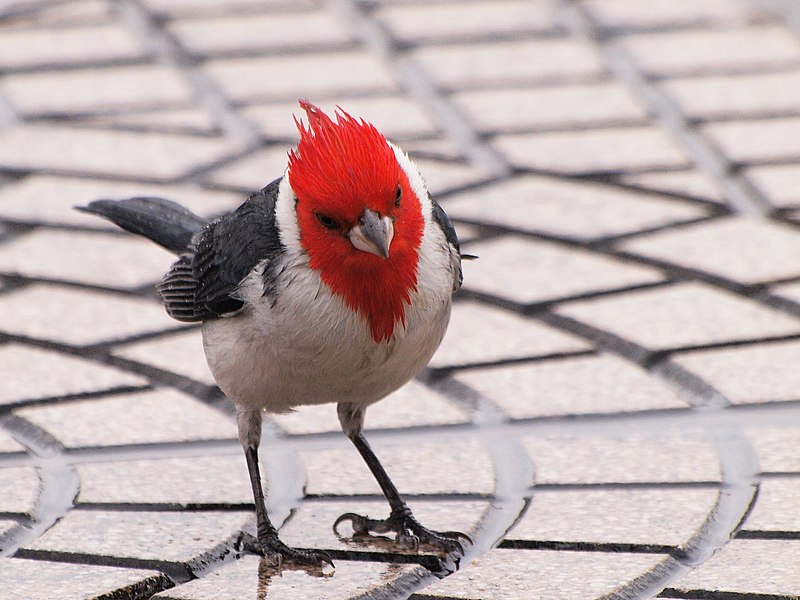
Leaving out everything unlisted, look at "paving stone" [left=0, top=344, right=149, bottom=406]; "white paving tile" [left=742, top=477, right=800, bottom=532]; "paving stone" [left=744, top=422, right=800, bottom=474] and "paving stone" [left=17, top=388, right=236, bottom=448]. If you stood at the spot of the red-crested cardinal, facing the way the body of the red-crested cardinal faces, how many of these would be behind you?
2

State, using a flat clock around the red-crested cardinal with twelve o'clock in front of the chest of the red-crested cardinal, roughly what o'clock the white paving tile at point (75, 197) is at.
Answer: The white paving tile is roughly at 7 o'clock from the red-crested cardinal.

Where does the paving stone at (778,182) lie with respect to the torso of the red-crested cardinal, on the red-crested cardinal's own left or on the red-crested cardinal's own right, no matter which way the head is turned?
on the red-crested cardinal's own left

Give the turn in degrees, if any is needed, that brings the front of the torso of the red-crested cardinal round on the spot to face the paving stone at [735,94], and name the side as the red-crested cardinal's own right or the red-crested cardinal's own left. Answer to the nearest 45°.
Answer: approximately 90° to the red-crested cardinal's own left

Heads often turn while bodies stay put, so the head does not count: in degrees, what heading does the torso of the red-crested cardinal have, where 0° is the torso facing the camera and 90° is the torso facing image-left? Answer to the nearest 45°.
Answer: approximately 315°

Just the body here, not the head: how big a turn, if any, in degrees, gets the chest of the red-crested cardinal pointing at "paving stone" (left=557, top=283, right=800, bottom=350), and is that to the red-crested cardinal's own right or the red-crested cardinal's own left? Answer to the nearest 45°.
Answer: approximately 90° to the red-crested cardinal's own left

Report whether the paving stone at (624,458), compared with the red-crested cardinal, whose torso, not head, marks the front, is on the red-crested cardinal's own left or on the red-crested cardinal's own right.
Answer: on the red-crested cardinal's own left

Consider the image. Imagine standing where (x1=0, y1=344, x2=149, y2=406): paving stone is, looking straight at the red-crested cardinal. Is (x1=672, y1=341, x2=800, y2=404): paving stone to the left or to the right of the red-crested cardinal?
left

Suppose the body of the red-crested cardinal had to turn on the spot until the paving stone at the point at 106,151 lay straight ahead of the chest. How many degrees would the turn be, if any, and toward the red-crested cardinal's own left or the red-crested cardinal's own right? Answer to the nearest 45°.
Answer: approximately 135° to the red-crested cardinal's own left
